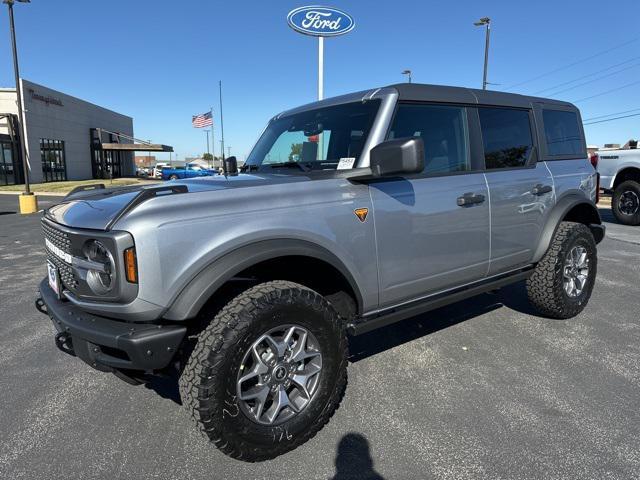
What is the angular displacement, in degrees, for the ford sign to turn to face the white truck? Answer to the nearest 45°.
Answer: approximately 45° to its left

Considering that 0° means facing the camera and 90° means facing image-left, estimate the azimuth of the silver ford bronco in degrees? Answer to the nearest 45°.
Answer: approximately 45°

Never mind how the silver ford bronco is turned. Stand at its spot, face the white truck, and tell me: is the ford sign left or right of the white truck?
left

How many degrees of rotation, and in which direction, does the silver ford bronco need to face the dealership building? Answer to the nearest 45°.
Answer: approximately 90° to its right

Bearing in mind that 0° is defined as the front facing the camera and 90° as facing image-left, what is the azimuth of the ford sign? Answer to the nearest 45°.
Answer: approximately 0°

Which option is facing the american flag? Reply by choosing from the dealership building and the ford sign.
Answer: the dealership building
